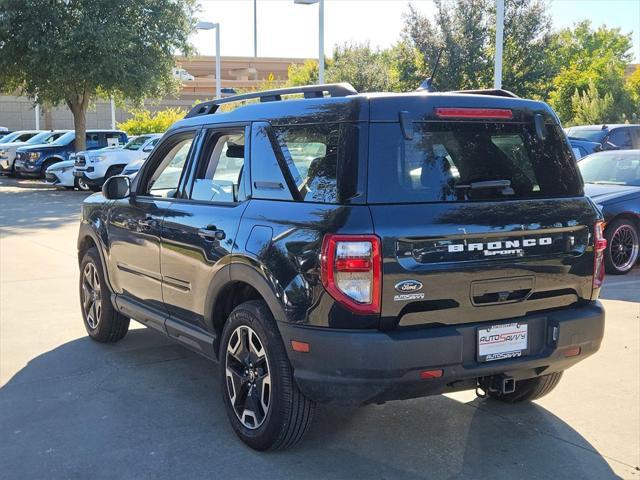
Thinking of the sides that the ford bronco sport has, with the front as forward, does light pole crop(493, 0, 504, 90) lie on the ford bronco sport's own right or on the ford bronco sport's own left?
on the ford bronco sport's own right

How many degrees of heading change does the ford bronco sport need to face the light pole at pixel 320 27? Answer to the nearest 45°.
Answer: approximately 45° to its right

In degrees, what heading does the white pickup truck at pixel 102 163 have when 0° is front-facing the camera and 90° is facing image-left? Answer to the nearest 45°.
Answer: approximately 45°

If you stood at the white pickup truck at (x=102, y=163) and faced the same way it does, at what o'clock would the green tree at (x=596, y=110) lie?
The green tree is roughly at 7 o'clock from the white pickup truck.

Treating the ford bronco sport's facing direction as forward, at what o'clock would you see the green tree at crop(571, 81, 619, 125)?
The green tree is roughly at 2 o'clock from the ford bronco sport.

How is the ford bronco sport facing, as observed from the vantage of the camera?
facing away from the viewer and to the left of the viewer

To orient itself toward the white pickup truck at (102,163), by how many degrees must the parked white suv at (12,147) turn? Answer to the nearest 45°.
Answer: approximately 45° to its left

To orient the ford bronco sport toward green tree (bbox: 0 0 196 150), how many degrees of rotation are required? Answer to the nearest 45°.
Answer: approximately 45° to its right

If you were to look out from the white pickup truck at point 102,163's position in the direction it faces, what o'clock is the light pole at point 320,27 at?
The light pole is roughly at 7 o'clock from the white pickup truck.

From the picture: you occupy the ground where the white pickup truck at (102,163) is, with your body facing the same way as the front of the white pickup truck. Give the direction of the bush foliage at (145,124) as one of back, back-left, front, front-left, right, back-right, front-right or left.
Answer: back-right
